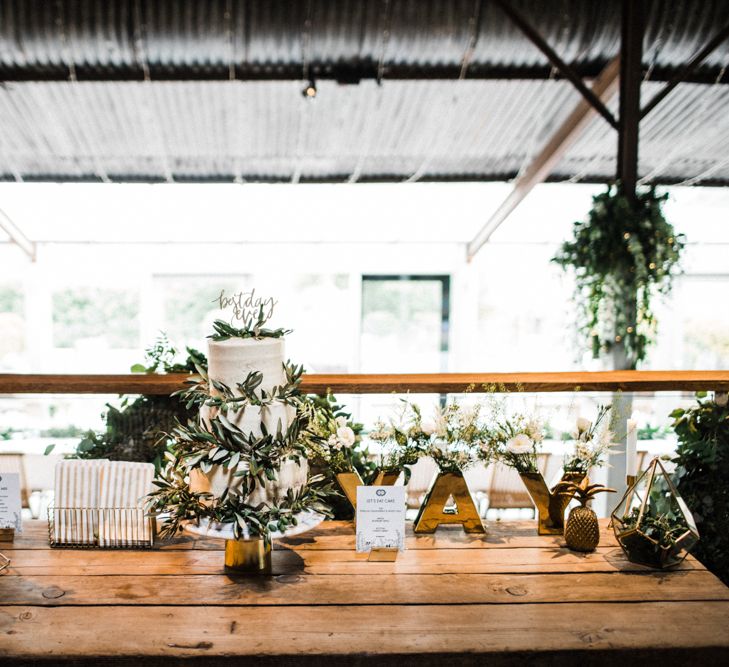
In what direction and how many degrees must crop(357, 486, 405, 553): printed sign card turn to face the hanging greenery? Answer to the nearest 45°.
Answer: approximately 135° to its left

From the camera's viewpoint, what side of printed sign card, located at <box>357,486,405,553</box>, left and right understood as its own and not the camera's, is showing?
front

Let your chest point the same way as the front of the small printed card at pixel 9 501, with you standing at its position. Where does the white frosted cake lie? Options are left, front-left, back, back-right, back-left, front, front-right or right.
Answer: front-left

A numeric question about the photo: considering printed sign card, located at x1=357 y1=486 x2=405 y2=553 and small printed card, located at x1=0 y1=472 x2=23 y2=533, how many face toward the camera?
2

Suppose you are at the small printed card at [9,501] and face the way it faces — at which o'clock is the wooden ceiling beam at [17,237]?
The wooden ceiling beam is roughly at 6 o'clock from the small printed card.

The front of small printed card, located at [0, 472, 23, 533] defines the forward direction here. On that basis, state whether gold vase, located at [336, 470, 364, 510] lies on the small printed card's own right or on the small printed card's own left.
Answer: on the small printed card's own left

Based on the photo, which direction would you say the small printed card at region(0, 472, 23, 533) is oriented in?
toward the camera

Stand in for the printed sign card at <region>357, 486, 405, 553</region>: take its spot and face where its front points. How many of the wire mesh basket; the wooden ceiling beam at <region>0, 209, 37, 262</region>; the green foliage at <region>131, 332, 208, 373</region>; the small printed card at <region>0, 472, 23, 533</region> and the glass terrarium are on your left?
1

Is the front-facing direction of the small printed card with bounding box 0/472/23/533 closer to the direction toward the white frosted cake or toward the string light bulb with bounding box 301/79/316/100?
the white frosted cake

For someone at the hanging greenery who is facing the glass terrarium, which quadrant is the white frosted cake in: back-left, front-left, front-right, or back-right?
front-right

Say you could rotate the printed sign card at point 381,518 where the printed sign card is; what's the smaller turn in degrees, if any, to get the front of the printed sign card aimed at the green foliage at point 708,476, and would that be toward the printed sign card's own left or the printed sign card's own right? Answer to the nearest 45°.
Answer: approximately 135° to the printed sign card's own left
